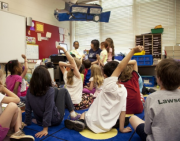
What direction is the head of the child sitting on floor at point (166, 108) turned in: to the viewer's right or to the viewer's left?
to the viewer's left

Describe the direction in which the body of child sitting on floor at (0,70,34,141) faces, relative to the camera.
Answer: to the viewer's right

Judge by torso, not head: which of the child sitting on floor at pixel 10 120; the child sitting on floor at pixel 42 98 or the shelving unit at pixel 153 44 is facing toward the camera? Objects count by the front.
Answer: the shelving unit

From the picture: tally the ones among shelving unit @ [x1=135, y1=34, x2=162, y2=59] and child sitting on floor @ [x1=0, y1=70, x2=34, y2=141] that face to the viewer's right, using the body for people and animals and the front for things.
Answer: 1

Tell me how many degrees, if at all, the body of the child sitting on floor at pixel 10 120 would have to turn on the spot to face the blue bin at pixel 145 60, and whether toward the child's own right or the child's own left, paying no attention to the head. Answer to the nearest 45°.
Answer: approximately 45° to the child's own left

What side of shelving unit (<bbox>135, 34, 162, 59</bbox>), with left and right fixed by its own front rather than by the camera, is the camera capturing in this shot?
front

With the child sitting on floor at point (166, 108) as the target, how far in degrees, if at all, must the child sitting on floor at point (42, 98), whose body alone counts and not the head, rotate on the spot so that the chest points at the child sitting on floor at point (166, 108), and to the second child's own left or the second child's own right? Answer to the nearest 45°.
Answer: approximately 90° to the second child's own right

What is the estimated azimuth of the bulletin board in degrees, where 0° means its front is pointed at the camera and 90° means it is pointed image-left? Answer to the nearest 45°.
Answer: approximately 315°

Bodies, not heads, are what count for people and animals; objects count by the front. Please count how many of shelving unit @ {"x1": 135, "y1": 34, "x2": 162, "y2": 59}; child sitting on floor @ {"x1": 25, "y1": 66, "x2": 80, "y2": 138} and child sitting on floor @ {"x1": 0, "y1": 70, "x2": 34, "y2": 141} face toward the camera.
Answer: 1

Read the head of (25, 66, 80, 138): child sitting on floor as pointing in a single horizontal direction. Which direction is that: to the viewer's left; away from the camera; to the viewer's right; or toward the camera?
away from the camera

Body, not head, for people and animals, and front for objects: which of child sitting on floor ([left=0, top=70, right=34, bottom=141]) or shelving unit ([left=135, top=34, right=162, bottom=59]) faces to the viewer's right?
the child sitting on floor

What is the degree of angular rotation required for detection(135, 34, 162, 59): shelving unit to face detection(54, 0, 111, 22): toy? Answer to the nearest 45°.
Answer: approximately 90° to its right
